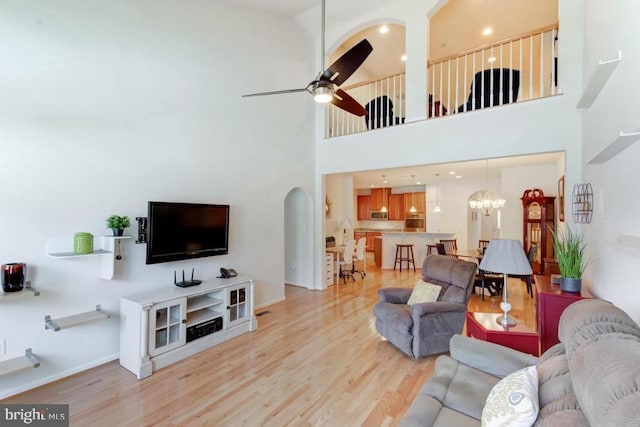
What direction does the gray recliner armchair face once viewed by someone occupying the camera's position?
facing the viewer and to the left of the viewer

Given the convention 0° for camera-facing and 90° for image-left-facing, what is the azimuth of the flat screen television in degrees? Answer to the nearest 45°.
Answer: approximately 315°

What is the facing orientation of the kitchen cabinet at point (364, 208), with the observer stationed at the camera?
facing the viewer

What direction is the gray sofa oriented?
to the viewer's left

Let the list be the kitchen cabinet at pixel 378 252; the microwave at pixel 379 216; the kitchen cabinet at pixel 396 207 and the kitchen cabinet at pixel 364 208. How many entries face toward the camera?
4

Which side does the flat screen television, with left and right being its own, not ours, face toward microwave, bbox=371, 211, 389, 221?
left

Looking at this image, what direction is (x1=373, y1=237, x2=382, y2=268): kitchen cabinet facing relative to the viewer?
toward the camera

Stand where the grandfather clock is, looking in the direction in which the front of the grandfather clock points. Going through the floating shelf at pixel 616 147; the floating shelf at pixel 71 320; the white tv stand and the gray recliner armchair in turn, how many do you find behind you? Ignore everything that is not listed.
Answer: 0

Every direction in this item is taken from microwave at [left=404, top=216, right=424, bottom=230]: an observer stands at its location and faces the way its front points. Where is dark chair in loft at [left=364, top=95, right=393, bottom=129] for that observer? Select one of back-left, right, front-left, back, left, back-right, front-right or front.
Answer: front

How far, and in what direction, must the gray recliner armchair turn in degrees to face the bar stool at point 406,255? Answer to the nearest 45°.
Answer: approximately 135° to its right

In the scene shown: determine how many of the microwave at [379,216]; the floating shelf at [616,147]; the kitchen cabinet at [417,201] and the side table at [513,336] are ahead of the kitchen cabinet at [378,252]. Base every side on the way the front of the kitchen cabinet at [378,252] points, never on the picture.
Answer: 2

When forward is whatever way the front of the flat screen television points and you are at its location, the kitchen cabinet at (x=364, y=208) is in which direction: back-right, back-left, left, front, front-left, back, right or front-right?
left

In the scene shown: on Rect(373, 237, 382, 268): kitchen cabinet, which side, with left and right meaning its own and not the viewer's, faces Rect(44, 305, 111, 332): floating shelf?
front

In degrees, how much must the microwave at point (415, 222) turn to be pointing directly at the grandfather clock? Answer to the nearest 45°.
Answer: approximately 45° to its left

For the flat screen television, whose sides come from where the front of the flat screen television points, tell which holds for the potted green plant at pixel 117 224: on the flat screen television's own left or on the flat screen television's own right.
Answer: on the flat screen television's own right

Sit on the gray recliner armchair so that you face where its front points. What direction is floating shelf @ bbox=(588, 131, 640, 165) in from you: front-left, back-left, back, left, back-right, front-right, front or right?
left

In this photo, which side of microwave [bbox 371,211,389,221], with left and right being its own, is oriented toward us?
front

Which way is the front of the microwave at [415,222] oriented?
toward the camera

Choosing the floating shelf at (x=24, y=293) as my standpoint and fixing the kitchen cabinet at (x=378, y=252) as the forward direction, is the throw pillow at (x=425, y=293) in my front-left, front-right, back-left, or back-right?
front-right
